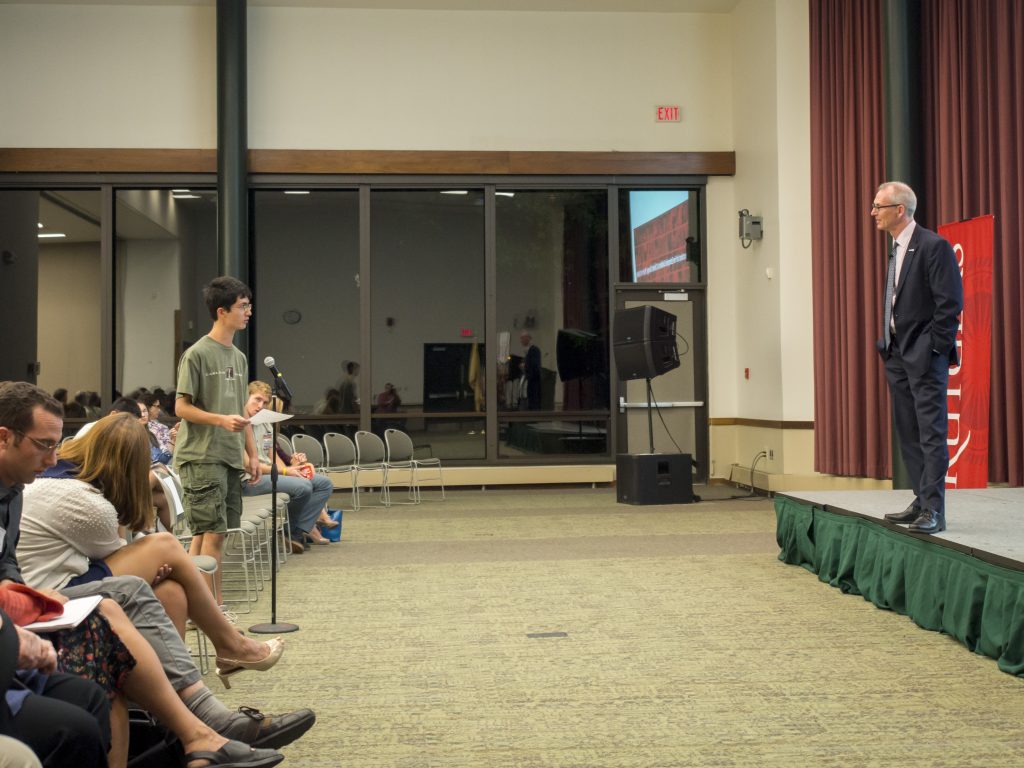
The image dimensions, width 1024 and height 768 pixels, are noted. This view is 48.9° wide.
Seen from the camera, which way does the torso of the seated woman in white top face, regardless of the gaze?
to the viewer's right

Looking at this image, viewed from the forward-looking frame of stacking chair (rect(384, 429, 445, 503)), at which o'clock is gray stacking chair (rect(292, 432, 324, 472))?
gray stacking chair (rect(292, 432, 324, 472)) is roughly at 3 o'clock from stacking chair (rect(384, 429, 445, 503)).

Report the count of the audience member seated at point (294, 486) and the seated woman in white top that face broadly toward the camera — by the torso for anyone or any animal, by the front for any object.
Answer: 0

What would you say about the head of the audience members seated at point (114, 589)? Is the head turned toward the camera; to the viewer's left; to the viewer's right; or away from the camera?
to the viewer's right

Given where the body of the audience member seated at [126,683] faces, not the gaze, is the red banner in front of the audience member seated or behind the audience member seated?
in front

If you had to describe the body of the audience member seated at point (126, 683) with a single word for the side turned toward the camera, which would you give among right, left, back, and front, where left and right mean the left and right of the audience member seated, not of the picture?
right

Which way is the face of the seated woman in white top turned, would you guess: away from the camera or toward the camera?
away from the camera

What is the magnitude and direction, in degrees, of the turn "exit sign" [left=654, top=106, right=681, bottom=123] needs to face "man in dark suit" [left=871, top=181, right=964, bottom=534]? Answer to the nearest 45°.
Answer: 0° — it already faces them

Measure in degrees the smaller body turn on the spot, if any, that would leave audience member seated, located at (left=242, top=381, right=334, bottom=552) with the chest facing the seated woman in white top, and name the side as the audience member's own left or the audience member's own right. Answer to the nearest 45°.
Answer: approximately 90° to the audience member's own right

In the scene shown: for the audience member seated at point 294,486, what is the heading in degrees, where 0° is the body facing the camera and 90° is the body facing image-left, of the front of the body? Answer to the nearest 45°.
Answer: approximately 270°

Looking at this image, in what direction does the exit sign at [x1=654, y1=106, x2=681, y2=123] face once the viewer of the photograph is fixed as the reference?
facing the viewer

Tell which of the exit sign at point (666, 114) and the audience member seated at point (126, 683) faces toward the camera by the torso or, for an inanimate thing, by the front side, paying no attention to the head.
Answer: the exit sign

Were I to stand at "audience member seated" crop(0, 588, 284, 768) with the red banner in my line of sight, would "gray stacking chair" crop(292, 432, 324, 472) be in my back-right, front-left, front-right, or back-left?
front-left

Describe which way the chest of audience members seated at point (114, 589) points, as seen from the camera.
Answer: to the viewer's right

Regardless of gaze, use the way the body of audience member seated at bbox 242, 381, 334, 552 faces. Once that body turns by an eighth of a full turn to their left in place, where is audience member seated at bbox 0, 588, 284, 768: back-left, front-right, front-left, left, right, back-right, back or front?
back-right

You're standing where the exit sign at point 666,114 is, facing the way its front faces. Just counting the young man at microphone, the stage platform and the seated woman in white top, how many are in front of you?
3

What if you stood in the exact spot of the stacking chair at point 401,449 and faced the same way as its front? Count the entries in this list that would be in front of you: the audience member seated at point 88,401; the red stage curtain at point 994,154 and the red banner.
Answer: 2
